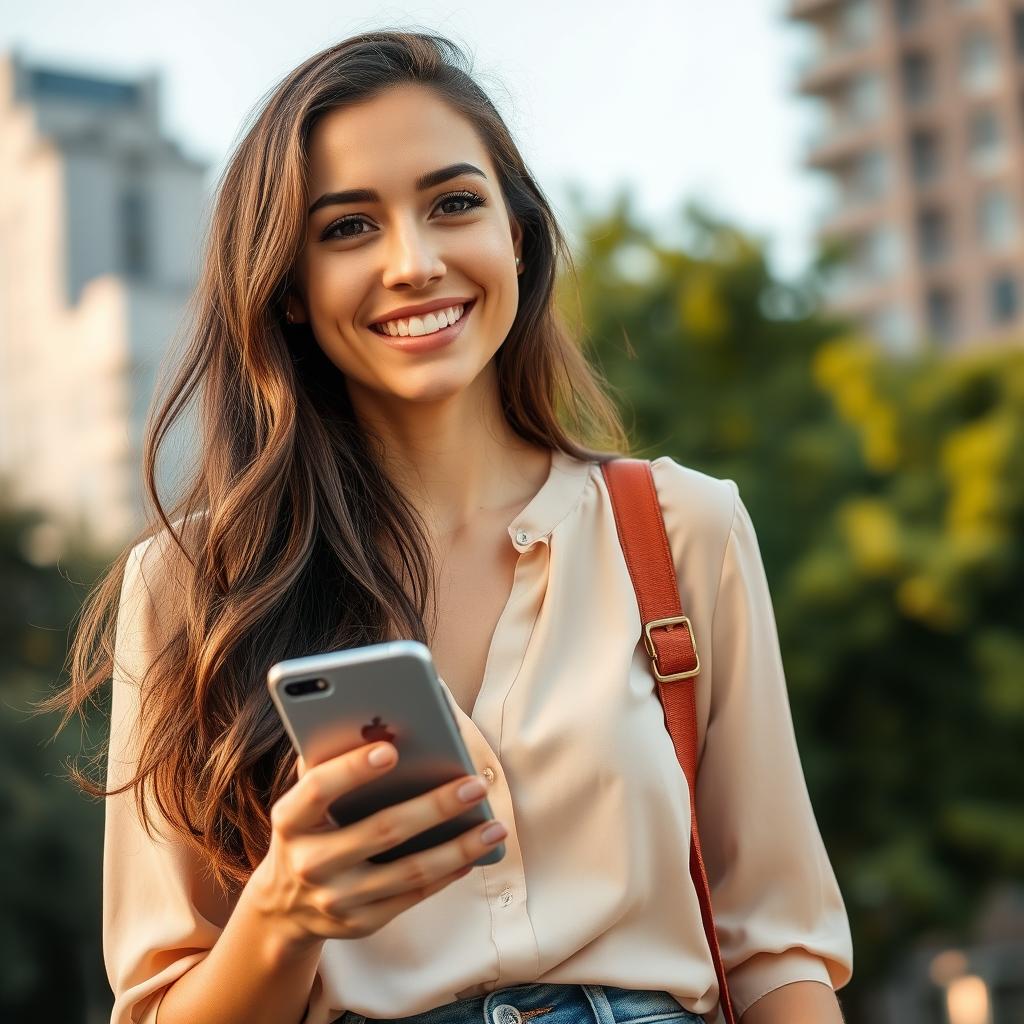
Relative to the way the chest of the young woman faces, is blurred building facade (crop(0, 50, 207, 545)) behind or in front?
behind

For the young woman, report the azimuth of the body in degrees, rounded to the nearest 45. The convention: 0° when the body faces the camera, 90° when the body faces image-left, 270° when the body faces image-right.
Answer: approximately 0°
